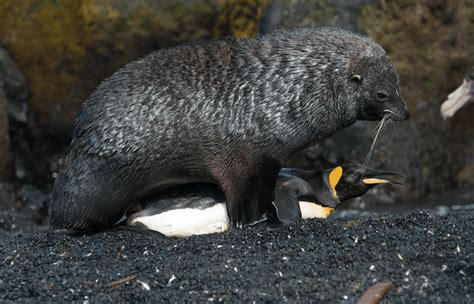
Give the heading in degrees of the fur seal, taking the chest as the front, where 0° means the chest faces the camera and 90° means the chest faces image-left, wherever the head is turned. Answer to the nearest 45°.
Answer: approximately 270°
